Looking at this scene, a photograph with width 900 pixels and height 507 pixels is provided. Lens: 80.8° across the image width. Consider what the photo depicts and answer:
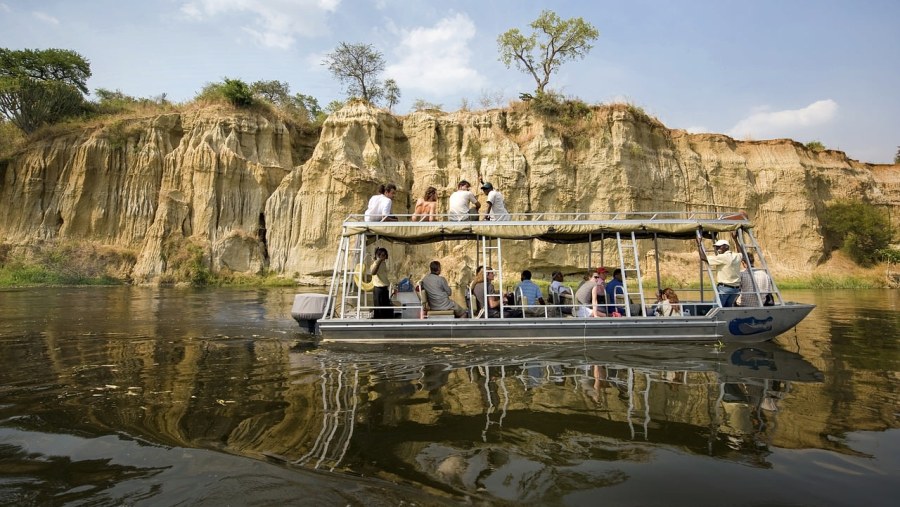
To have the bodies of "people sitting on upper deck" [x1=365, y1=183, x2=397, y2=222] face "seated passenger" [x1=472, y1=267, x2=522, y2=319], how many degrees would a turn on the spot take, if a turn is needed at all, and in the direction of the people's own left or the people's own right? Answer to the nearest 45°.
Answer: approximately 45° to the people's own right

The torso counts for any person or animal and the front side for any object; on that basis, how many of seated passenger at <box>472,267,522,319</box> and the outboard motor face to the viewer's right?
2

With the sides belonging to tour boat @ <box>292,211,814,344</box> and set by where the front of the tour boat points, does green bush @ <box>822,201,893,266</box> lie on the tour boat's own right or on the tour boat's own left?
on the tour boat's own left

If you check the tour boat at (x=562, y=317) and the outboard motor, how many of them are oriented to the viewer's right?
2

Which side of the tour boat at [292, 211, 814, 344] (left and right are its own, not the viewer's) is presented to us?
right

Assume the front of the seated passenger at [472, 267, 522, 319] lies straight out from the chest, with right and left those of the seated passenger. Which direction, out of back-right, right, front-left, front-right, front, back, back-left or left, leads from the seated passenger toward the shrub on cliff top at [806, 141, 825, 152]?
front-left

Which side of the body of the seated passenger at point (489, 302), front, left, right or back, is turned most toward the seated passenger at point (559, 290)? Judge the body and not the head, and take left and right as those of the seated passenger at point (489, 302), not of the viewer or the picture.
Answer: front

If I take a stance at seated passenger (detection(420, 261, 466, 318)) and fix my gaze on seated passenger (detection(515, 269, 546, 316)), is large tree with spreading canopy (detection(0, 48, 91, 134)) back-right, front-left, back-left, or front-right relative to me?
back-left

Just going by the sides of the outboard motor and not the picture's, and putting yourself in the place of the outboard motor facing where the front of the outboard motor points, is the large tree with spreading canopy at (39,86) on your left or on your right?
on your left

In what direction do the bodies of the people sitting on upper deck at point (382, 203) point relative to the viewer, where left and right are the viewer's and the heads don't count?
facing away from the viewer and to the right of the viewer

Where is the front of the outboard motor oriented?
to the viewer's right

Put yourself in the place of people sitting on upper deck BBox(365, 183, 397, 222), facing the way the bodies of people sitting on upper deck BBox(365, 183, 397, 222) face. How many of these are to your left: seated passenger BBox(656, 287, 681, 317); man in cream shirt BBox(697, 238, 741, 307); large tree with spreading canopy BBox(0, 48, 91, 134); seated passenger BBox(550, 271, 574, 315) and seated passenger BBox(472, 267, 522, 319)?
1
